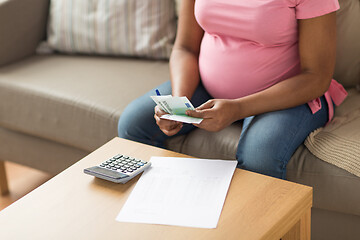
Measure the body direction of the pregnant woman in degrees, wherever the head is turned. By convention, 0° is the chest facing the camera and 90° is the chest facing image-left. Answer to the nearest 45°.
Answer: approximately 45°

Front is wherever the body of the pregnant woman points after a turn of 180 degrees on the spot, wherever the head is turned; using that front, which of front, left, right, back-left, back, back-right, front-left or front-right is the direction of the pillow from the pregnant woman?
left
